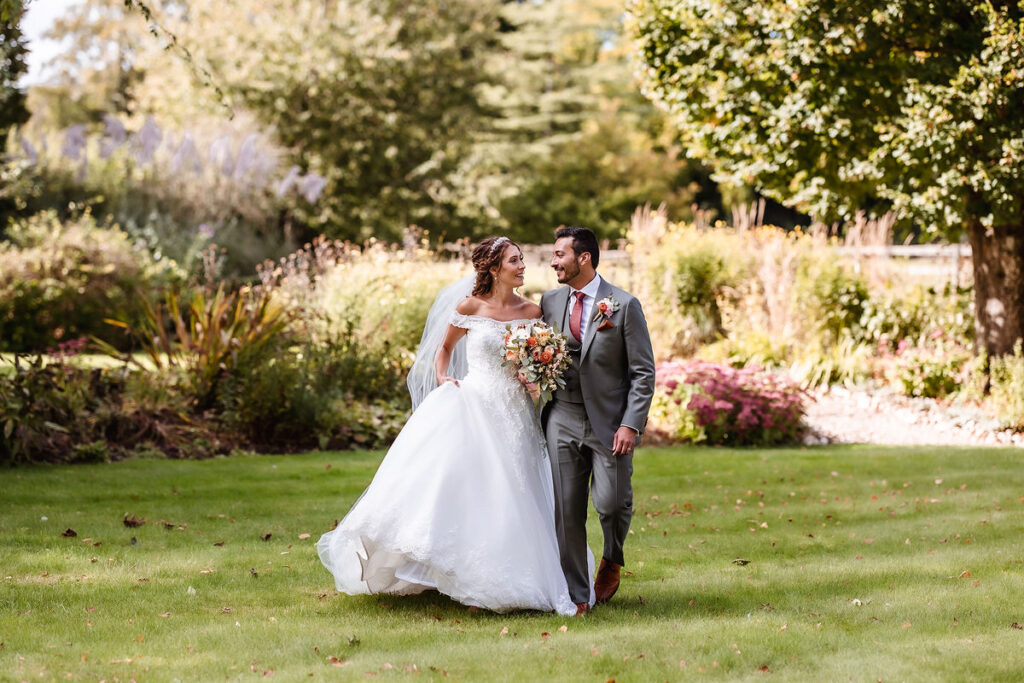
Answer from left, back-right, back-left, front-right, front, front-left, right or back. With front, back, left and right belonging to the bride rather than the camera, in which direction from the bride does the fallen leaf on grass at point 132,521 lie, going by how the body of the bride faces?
back

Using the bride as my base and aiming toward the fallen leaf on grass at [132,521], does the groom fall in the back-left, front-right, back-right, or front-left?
back-right

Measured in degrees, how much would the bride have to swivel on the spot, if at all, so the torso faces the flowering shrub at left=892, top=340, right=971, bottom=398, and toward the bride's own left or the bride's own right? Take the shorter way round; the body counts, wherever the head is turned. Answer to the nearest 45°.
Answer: approximately 90° to the bride's own left

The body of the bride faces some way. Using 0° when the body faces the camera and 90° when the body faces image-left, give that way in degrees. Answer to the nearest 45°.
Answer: approximately 315°

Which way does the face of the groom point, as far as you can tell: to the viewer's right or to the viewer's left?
to the viewer's left
